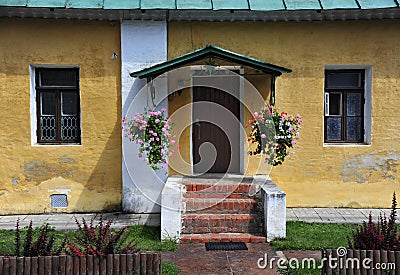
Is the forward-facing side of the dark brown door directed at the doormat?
yes

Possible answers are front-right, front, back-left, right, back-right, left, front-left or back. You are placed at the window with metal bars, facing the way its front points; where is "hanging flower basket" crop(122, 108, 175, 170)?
front-left

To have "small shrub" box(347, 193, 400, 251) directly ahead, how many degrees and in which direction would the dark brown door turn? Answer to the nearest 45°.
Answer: approximately 45° to its left

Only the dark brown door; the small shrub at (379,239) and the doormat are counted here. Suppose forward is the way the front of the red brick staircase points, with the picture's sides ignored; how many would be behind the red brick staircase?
1

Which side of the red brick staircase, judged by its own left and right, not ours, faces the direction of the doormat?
front

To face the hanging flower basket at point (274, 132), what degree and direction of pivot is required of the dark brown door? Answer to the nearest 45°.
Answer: approximately 45° to its left

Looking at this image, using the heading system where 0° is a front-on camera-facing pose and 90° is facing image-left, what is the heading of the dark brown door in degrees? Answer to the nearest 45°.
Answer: approximately 0°

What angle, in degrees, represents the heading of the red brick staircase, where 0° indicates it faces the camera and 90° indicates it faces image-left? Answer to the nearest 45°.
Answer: approximately 0°

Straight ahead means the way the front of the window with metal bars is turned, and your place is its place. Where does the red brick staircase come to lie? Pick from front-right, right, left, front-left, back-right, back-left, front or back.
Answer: front-left
